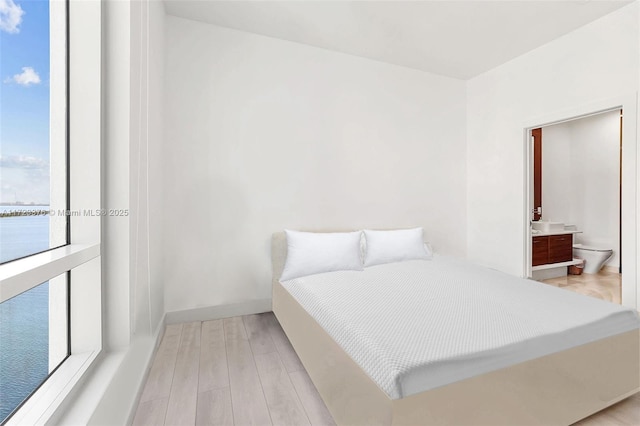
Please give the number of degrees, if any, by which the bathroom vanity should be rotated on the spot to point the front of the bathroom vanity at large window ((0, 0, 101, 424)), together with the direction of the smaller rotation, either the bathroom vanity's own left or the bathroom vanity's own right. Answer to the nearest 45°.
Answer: approximately 45° to the bathroom vanity's own right

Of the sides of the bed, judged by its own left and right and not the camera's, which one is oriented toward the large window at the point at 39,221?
right

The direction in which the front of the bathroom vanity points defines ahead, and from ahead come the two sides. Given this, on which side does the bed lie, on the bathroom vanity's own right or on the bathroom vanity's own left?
on the bathroom vanity's own right

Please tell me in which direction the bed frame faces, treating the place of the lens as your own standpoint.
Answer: facing the viewer and to the right of the viewer

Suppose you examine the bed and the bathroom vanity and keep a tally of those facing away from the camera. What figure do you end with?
0

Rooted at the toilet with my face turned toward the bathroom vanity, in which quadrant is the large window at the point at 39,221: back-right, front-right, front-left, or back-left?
front-left

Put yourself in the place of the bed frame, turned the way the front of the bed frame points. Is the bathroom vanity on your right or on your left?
on your left

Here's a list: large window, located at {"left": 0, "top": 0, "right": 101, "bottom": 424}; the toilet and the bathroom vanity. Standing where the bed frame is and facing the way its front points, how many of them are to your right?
1

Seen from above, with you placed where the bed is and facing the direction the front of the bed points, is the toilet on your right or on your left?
on your left

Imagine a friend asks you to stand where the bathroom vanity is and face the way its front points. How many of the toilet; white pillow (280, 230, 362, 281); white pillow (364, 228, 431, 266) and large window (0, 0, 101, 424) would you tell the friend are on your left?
1
